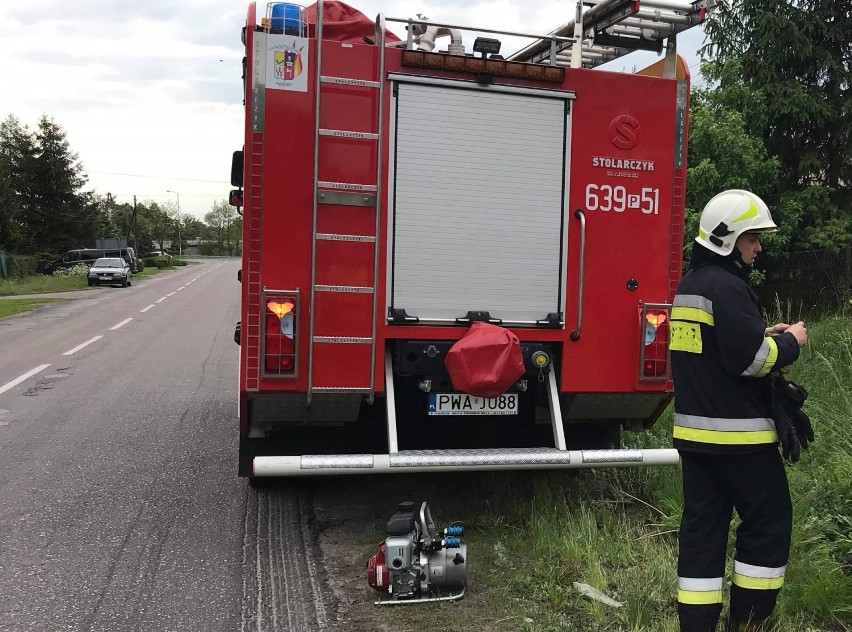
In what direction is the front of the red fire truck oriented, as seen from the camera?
facing away from the viewer

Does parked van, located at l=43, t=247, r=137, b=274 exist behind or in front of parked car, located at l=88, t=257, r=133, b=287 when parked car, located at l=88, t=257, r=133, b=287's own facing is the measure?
behind

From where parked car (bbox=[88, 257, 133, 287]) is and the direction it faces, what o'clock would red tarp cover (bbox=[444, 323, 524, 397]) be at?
The red tarp cover is roughly at 12 o'clock from the parked car.

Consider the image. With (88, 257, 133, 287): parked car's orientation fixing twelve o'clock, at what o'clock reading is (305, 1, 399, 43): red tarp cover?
The red tarp cover is roughly at 12 o'clock from the parked car.

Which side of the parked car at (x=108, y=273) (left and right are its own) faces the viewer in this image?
front

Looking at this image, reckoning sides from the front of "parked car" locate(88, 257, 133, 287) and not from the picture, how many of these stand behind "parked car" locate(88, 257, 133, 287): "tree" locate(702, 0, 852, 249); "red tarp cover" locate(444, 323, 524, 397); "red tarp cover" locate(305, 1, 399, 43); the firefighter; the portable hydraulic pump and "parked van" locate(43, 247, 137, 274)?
1

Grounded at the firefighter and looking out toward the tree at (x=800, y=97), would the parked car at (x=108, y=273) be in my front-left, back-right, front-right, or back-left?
front-left

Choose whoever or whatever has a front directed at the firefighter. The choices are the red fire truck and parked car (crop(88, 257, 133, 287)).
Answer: the parked car

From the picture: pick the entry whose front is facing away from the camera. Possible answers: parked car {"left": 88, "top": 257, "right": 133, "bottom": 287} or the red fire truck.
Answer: the red fire truck

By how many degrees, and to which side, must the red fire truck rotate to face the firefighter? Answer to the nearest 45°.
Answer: approximately 135° to its right

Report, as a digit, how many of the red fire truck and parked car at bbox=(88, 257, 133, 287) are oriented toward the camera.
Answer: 1
